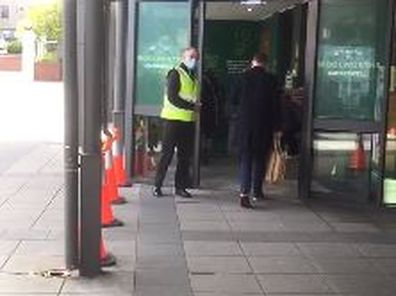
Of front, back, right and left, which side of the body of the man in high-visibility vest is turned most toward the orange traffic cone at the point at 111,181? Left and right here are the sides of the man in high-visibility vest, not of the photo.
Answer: right

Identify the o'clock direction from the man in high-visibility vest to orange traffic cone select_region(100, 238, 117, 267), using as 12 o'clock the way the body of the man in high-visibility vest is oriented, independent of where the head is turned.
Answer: The orange traffic cone is roughly at 2 o'clock from the man in high-visibility vest.

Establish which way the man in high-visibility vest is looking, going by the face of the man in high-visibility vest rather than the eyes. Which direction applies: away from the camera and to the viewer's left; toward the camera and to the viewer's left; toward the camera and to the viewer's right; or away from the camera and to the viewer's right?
toward the camera and to the viewer's right

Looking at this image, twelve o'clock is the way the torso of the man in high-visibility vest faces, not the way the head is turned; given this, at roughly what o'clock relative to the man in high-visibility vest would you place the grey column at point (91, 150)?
The grey column is roughly at 2 o'clock from the man in high-visibility vest.
